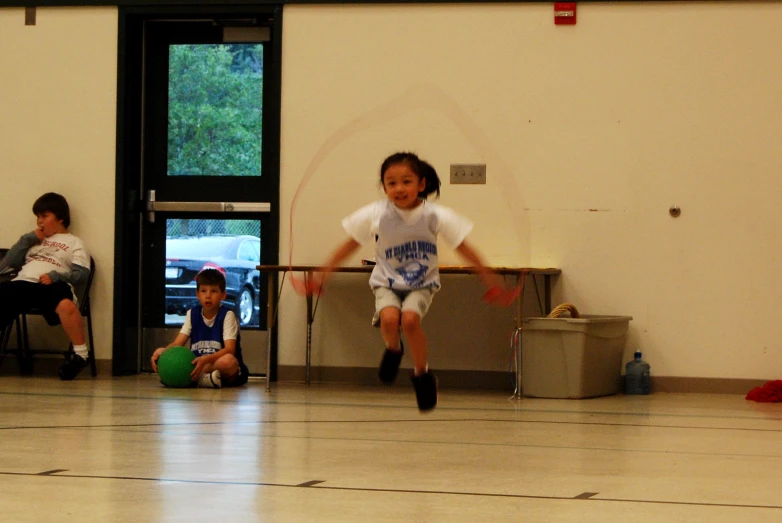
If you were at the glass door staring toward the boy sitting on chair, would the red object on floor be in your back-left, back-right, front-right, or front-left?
back-left

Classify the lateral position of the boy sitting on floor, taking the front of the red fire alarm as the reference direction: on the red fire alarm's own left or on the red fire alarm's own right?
on the red fire alarm's own right

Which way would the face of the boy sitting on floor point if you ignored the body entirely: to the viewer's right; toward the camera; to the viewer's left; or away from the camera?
toward the camera

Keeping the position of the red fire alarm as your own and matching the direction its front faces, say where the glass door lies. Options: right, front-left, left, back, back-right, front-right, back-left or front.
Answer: right

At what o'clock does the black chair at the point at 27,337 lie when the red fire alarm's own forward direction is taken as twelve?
The black chair is roughly at 3 o'clock from the red fire alarm.

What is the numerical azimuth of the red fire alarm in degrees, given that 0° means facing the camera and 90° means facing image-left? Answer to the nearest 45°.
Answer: approximately 0°

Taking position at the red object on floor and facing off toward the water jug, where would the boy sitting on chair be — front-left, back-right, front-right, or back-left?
front-left

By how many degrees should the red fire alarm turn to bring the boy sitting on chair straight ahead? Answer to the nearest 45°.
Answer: approximately 90° to its right
